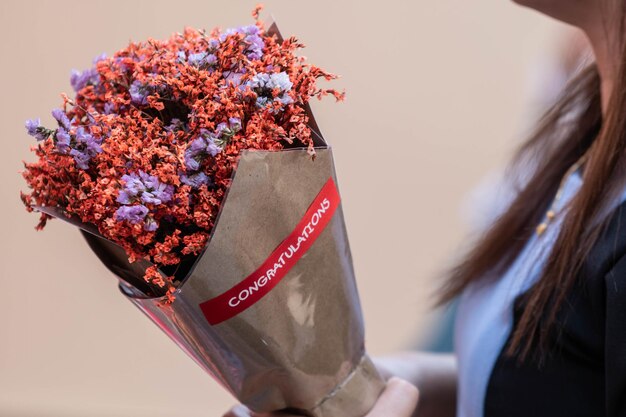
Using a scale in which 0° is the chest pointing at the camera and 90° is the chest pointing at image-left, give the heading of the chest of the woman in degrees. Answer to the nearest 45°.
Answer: approximately 90°
